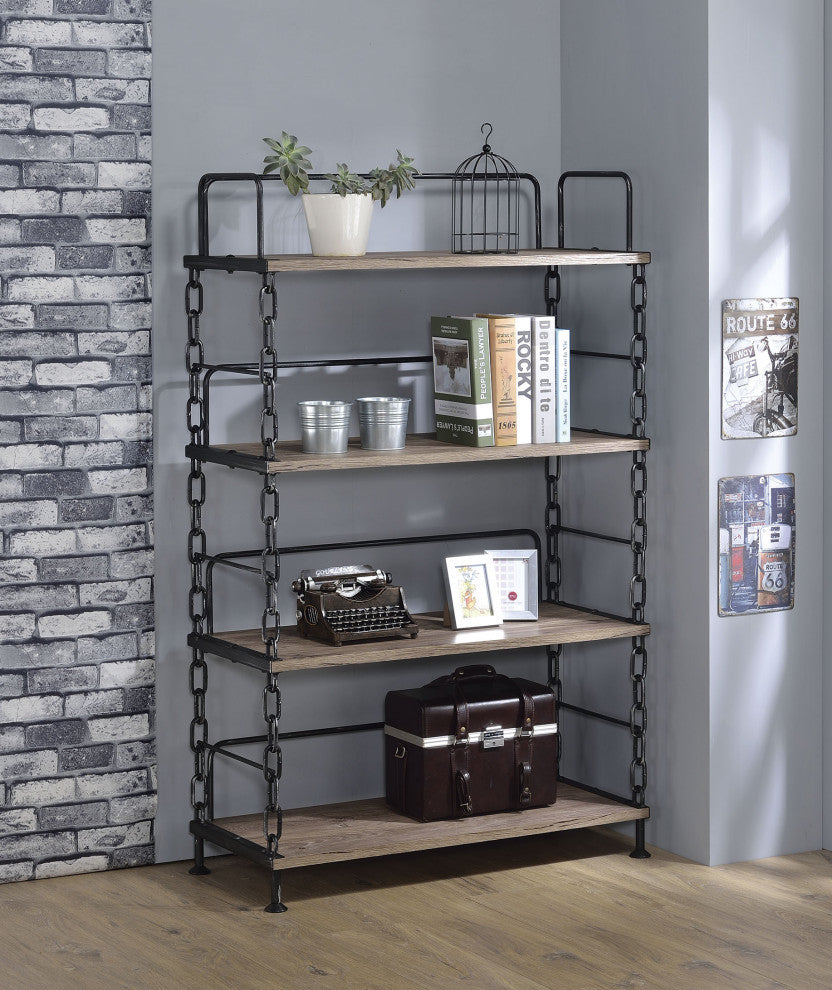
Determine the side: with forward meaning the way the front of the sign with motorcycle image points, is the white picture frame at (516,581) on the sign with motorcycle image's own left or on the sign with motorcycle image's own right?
on the sign with motorcycle image's own right

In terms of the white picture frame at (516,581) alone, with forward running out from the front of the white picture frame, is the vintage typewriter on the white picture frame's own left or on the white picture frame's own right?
on the white picture frame's own right

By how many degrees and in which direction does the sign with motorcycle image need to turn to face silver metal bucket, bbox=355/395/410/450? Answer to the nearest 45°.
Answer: approximately 90° to its right

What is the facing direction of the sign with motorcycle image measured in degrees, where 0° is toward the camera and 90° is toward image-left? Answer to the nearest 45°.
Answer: approximately 0°

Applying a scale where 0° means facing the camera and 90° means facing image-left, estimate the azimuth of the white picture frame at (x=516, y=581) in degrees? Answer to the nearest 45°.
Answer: approximately 0°

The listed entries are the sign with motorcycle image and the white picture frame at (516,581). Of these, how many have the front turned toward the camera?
2

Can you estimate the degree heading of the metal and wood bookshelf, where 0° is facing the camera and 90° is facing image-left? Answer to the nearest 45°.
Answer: approximately 315°
